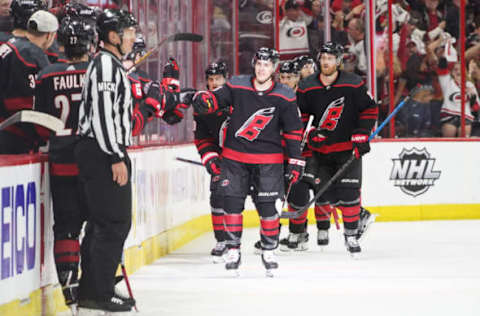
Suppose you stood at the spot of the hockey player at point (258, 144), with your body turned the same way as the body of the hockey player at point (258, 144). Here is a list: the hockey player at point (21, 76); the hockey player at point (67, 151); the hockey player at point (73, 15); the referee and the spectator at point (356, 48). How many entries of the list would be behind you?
1

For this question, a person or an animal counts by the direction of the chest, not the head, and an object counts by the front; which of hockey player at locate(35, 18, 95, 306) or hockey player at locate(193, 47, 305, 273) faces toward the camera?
hockey player at locate(193, 47, 305, 273)

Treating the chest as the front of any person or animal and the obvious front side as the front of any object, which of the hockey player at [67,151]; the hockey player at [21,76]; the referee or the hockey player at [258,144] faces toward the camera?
the hockey player at [258,144]

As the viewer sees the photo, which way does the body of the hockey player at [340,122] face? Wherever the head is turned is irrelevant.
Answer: toward the camera

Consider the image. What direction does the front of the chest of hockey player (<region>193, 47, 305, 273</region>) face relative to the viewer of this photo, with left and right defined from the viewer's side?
facing the viewer

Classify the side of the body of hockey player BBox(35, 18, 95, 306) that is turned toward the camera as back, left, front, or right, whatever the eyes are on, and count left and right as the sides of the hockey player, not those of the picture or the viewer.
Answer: back

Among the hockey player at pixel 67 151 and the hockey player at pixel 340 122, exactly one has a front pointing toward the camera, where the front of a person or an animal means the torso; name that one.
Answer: the hockey player at pixel 340 122

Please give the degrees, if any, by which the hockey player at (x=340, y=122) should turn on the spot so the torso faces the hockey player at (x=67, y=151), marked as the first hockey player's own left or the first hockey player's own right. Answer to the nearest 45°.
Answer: approximately 45° to the first hockey player's own right

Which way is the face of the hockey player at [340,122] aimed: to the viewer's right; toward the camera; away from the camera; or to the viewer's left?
toward the camera

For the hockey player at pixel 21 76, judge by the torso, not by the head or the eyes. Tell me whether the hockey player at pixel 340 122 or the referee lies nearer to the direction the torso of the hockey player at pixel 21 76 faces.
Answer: the hockey player

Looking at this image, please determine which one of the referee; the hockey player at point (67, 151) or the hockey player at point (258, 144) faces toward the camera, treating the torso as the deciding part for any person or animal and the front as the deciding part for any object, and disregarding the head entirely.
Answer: the hockey player at point (258, 144)

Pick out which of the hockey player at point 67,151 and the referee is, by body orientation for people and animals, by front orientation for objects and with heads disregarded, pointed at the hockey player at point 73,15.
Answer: the hockey player at point 67,151
